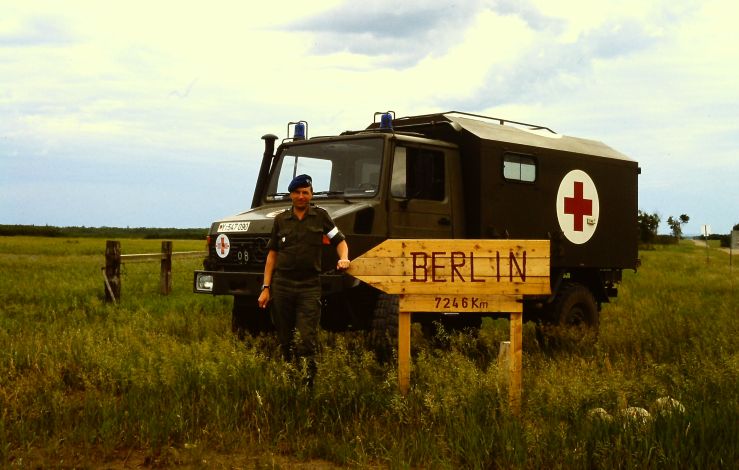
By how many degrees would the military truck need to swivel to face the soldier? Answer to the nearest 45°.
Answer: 0° — it already faces them

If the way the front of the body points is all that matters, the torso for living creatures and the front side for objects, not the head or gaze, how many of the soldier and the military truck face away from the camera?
0

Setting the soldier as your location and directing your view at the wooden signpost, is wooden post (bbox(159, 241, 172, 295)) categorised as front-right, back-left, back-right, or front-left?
back-left

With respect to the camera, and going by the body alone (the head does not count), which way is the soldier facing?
toward the camera

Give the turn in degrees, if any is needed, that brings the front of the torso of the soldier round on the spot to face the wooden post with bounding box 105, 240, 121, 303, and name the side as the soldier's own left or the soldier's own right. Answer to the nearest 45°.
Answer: approximately 135° to the soldier's own right

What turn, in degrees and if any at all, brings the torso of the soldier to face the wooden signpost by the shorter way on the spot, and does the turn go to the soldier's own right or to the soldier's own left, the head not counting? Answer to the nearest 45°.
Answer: approximately 45° to the soldier's own left

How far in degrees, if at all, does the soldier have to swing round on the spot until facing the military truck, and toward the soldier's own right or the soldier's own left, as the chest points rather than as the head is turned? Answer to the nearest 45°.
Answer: approximately 135° to the soldier's own left

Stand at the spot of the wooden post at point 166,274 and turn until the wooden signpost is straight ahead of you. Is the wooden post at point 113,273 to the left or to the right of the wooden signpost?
right

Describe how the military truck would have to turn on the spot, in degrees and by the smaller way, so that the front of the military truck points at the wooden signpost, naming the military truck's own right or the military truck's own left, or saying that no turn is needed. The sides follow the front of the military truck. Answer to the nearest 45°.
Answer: approximately 45° to the military truck's own left
